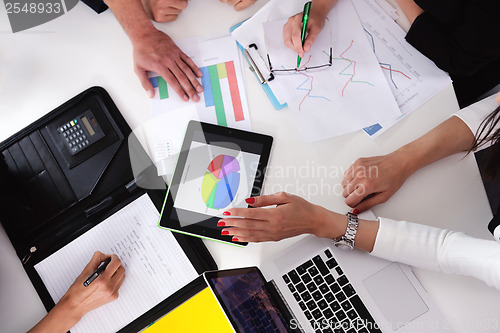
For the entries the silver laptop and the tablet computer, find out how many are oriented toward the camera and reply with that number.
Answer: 1

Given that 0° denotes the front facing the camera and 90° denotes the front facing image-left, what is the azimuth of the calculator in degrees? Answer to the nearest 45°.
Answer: approximately 0°

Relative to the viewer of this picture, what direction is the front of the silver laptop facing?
facing away from the viewer and to the right of the viewer

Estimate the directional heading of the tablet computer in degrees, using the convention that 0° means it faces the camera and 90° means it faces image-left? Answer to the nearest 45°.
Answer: approximately 0°
